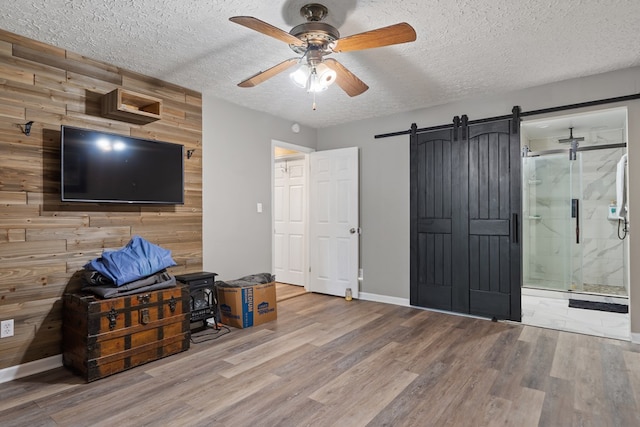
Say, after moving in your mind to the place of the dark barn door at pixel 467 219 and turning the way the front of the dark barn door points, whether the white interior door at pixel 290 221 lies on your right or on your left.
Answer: on your right

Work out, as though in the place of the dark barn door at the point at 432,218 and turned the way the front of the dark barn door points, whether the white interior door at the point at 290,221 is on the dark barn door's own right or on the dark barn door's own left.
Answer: on the dark barn door's own right

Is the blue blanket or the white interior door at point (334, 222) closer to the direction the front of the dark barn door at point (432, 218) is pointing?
the blue blanket

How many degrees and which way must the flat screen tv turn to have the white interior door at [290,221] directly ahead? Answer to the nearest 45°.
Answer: approximately 90° to its left

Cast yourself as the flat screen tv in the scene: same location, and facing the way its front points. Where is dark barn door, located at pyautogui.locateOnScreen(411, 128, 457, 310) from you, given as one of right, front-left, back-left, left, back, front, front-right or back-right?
front-left

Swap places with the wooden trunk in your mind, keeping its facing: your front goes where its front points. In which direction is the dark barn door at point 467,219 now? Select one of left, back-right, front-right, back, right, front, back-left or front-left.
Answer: front-left

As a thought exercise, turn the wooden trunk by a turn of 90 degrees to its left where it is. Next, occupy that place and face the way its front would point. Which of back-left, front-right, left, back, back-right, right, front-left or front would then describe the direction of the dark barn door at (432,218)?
front-right

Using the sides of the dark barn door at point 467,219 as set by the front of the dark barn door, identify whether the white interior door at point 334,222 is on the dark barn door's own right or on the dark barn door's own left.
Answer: on the dark barn door's own right

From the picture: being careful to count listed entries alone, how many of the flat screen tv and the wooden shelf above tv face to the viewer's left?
0

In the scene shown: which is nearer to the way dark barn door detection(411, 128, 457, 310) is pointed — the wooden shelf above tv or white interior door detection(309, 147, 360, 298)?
the wooden shelf above tv

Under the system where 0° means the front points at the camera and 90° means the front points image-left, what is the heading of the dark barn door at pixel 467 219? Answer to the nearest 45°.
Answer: approximately 45°

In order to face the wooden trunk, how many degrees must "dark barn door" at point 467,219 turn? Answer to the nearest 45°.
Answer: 0° — it already faces it

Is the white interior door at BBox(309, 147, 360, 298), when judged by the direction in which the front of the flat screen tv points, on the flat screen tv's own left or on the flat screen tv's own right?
on the flat screen tv's own left
